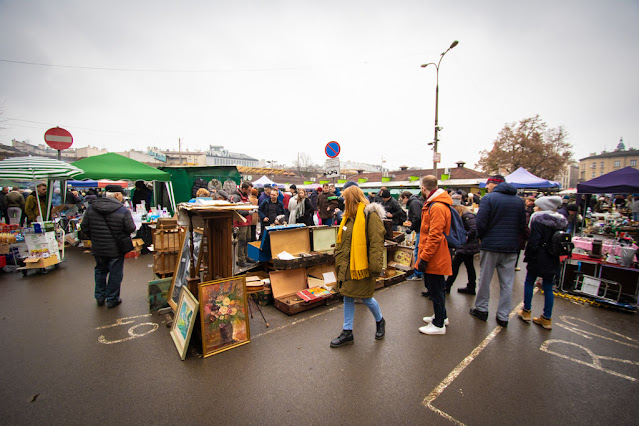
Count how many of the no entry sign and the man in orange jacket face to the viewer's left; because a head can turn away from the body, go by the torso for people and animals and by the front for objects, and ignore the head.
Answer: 1

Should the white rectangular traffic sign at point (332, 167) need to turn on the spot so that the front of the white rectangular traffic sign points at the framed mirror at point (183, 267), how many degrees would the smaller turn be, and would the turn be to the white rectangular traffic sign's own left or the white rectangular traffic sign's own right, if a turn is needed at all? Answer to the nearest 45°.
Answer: approximately 45° to the white rectangular traffic sign's own right

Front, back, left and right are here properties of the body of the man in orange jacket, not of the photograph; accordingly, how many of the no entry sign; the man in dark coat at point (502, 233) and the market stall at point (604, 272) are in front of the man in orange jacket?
1

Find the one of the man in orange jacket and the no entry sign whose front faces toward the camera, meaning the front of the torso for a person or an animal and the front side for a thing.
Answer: the no entry sign

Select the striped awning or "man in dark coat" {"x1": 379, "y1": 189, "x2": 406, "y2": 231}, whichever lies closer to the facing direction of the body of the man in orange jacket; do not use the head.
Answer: the striped awning

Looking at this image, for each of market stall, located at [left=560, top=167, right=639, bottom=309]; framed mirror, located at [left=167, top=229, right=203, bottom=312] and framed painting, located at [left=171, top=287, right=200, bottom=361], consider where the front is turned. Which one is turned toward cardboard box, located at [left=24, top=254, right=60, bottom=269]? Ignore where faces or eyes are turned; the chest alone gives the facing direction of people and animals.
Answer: the market stall

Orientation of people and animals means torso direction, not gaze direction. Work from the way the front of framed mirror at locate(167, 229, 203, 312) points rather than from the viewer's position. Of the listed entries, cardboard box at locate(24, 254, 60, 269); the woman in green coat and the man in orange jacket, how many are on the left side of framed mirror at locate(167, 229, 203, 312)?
2

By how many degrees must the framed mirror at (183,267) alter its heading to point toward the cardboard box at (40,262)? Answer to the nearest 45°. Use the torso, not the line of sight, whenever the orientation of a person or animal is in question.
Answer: approximately 90° to its right

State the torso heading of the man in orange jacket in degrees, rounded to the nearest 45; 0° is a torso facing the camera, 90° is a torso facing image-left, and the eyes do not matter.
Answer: approximately 90°

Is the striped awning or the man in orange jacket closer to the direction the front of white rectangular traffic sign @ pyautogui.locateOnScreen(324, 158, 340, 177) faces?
the man in orange jacket

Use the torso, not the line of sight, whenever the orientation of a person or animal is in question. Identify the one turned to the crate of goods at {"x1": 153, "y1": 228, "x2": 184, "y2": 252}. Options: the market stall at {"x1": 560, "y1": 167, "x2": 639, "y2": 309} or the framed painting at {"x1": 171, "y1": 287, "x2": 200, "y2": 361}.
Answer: the market stall

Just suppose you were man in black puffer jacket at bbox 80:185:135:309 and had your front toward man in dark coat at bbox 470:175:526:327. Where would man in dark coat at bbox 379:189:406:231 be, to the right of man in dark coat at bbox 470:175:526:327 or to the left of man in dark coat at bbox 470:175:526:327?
left

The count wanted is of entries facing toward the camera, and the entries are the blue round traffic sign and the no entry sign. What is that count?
2

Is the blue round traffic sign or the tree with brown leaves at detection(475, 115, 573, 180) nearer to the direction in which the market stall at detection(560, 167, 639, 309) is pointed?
the blue round traffic sign

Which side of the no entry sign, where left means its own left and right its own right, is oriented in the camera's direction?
front

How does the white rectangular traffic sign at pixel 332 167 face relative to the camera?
toward the camera

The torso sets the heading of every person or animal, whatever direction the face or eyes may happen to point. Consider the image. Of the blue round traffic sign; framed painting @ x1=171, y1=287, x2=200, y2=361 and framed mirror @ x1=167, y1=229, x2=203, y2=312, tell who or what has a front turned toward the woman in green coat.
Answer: the blue round traffic sign

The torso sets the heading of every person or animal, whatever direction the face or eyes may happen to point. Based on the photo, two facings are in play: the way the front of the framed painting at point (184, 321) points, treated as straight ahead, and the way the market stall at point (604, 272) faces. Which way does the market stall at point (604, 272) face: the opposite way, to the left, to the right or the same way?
to the right
